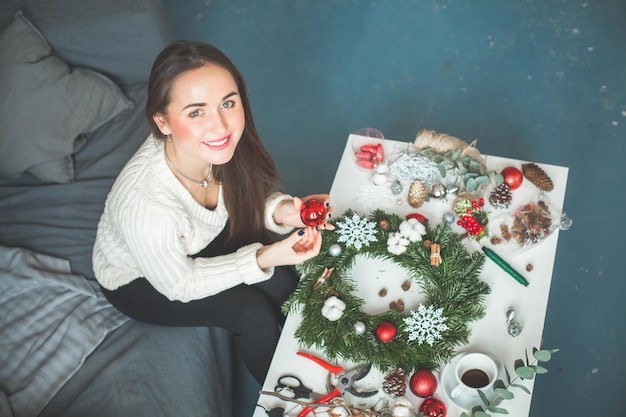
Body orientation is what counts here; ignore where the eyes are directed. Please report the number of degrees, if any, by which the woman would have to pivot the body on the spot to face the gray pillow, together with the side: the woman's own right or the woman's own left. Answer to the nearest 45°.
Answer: approximately 180°

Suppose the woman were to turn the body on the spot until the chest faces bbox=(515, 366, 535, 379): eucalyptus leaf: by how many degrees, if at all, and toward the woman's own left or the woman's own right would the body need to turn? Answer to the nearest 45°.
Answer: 0° — they already face it

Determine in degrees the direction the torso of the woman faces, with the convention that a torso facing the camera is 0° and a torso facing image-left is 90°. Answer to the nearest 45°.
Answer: approximately 315°
